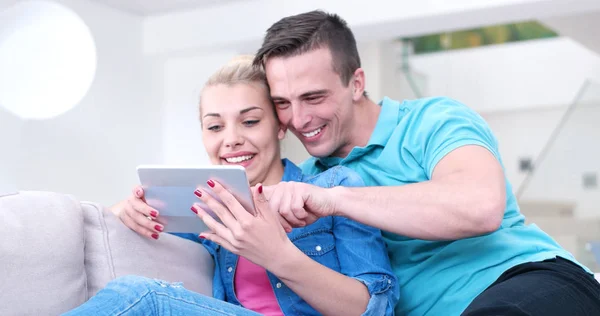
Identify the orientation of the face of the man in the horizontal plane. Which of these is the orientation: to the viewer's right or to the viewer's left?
to the viewer's left

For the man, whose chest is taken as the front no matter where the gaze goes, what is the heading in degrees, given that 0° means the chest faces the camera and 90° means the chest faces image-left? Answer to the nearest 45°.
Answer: approximately 45°

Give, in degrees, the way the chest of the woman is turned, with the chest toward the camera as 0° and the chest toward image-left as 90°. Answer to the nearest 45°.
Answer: approximately 45°

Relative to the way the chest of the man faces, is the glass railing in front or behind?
behind
